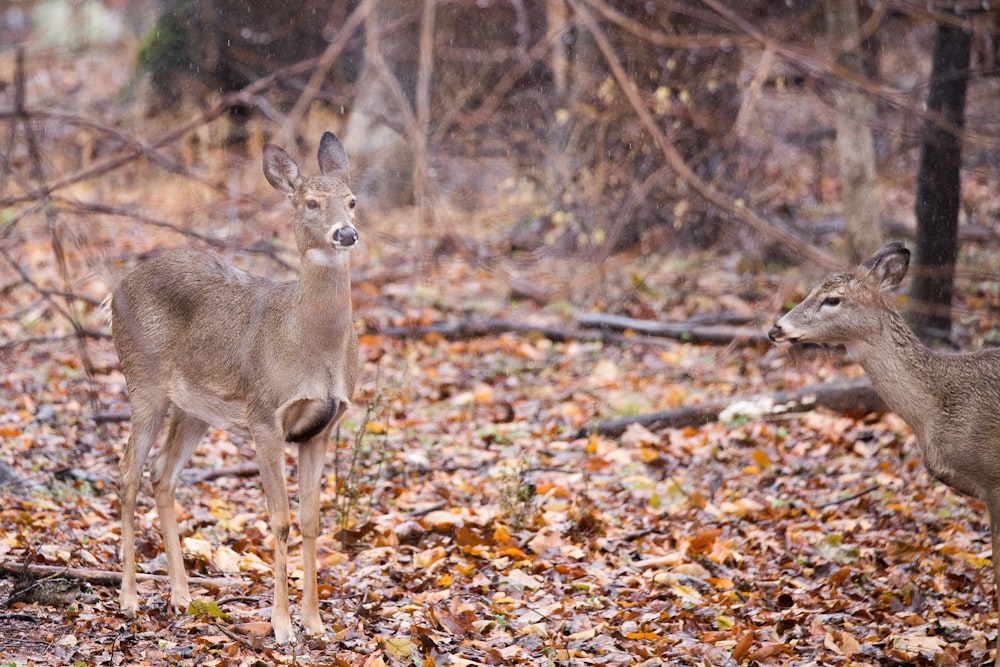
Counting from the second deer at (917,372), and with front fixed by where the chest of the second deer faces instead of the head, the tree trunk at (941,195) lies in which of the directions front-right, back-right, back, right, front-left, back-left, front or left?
right

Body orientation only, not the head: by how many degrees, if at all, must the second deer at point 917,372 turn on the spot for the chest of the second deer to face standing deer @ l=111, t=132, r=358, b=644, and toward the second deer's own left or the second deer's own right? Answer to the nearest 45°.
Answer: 0° — it already faces it

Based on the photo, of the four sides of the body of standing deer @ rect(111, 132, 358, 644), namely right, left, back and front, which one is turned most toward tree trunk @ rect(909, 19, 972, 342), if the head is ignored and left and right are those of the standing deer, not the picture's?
left

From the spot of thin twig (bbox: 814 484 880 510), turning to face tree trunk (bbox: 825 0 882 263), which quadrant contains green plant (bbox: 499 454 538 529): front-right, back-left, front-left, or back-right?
back-left

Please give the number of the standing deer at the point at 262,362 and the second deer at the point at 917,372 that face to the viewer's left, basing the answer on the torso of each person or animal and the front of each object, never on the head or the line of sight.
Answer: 1

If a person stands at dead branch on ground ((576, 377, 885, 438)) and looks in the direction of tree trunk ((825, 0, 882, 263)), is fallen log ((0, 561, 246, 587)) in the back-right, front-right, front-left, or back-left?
back-left

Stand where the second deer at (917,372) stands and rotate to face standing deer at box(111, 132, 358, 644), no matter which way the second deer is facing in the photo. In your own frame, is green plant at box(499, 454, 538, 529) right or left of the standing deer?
right

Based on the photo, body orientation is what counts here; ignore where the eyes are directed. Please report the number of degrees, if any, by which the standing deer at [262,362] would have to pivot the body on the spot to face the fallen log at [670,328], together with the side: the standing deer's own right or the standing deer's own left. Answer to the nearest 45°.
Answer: approximately 90° to the standing deer's own left

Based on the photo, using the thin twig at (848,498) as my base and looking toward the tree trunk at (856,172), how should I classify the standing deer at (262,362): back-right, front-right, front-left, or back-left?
back-left

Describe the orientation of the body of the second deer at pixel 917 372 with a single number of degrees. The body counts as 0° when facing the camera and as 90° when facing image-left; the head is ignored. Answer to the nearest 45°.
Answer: approximately 90°

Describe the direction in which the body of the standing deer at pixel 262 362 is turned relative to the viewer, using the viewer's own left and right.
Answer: facing the viewer and to the right of the viewer

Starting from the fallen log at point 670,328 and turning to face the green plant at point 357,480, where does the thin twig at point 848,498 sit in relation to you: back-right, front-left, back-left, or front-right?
front-left

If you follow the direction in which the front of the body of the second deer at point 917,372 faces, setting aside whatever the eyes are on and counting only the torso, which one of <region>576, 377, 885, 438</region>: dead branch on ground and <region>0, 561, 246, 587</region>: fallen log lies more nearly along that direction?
the fallen log

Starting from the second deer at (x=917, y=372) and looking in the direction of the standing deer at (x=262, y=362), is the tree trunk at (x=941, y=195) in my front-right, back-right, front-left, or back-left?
back-right

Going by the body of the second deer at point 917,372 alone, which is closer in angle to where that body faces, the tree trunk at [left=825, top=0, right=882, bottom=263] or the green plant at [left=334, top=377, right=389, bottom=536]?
the green plant
